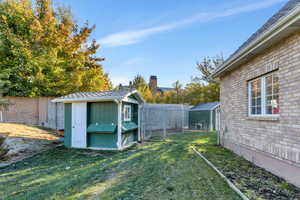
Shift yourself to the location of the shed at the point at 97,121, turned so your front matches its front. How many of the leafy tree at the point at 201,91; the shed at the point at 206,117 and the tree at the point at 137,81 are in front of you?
0

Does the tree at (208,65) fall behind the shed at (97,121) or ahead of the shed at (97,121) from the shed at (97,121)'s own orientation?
behind

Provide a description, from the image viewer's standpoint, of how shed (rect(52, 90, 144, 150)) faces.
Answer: facing the viewer and to the left of the viewer

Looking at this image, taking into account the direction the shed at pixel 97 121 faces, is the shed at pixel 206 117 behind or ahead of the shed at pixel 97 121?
behind

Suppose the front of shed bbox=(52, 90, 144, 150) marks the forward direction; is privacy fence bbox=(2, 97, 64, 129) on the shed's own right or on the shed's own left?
on the shed's own right

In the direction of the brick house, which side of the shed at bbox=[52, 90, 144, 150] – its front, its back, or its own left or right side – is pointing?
left

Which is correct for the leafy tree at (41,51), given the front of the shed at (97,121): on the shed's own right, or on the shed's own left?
on the shed's own right

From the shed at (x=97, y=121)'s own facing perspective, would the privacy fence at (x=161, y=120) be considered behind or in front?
behind

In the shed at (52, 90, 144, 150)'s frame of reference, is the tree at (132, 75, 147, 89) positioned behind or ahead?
behind

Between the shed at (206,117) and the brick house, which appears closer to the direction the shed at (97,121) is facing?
the brick house
